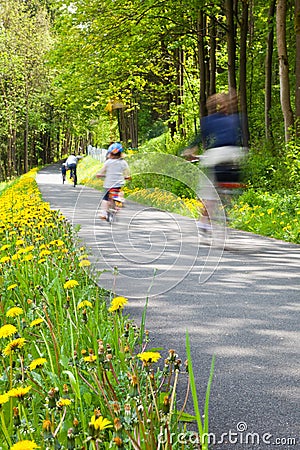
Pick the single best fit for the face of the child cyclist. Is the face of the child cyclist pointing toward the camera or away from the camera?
away from the camera

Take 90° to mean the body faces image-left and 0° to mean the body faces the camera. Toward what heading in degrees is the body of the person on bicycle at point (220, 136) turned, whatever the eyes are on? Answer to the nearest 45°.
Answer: approximately 135°
